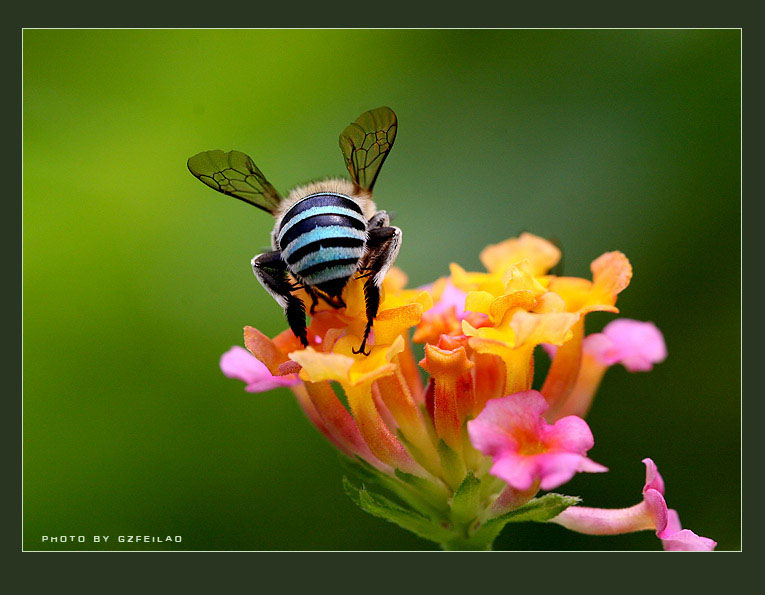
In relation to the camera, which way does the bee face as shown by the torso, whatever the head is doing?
away from the camera
